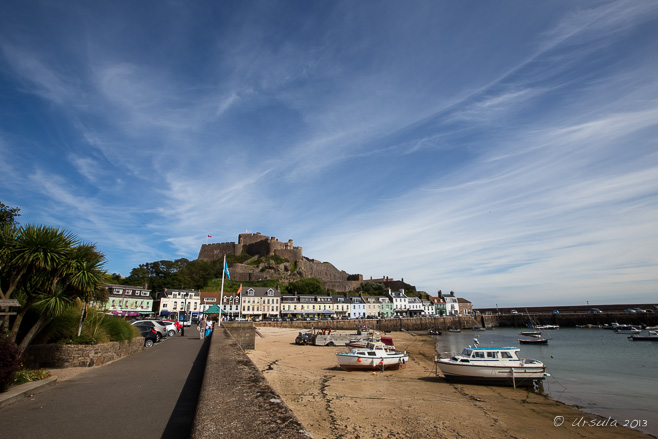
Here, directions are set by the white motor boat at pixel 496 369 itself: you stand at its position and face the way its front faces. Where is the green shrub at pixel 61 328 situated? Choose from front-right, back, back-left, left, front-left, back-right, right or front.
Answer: front-left

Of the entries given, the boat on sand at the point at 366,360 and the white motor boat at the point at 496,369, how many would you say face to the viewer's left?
2

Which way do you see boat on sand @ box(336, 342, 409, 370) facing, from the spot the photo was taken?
facing to the left of the viewer

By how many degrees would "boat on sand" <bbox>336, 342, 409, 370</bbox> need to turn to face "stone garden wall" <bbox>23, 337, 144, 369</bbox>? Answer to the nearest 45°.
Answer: approximately 45° to its left

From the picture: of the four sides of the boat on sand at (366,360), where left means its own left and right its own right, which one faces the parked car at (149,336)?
front

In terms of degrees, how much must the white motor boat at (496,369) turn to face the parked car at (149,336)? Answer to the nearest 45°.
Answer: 0° — it already faces it

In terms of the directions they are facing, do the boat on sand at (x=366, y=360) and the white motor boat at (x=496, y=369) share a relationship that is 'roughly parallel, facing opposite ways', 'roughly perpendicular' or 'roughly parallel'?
roughly parallel

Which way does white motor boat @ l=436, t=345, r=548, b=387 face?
to the viewer's left

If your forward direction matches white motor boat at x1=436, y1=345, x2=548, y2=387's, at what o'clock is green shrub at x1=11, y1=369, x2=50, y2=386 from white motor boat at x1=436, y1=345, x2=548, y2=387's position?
The green shrub is roughly at 10 o'clock from the white motor boat.

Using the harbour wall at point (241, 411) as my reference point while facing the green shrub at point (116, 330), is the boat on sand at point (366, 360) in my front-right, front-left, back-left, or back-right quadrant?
front-right

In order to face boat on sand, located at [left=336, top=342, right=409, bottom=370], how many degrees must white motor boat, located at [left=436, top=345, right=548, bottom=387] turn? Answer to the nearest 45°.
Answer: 0° — it already faces it

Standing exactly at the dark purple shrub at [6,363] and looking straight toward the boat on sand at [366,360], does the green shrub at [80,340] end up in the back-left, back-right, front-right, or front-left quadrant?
front-left

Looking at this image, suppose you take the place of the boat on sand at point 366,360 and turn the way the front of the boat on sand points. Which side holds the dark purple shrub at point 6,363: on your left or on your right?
on your left
